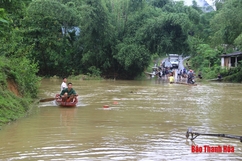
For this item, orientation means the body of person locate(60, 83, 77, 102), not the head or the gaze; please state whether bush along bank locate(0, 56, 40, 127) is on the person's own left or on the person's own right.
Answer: on the person's own right

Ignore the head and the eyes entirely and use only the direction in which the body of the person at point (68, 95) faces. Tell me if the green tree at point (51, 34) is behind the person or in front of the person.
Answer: behind
